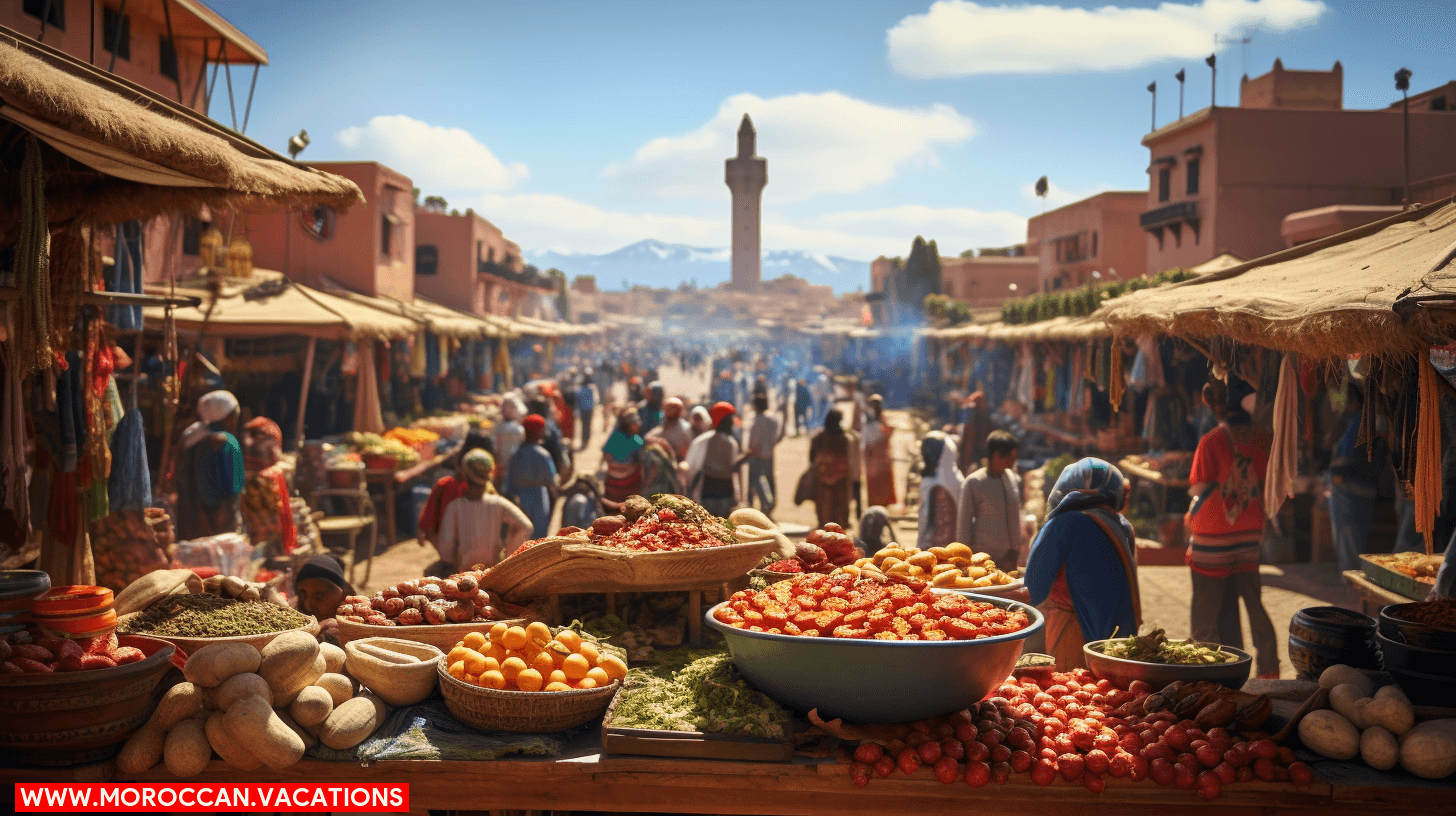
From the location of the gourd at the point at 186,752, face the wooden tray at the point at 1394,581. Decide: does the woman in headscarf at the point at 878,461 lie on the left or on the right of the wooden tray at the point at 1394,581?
left

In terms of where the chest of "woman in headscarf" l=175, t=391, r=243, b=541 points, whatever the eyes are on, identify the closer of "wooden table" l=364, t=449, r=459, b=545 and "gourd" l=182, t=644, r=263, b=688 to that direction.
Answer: the wooden table

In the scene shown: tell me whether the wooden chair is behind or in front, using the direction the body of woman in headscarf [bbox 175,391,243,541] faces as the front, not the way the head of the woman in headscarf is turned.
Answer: in front
